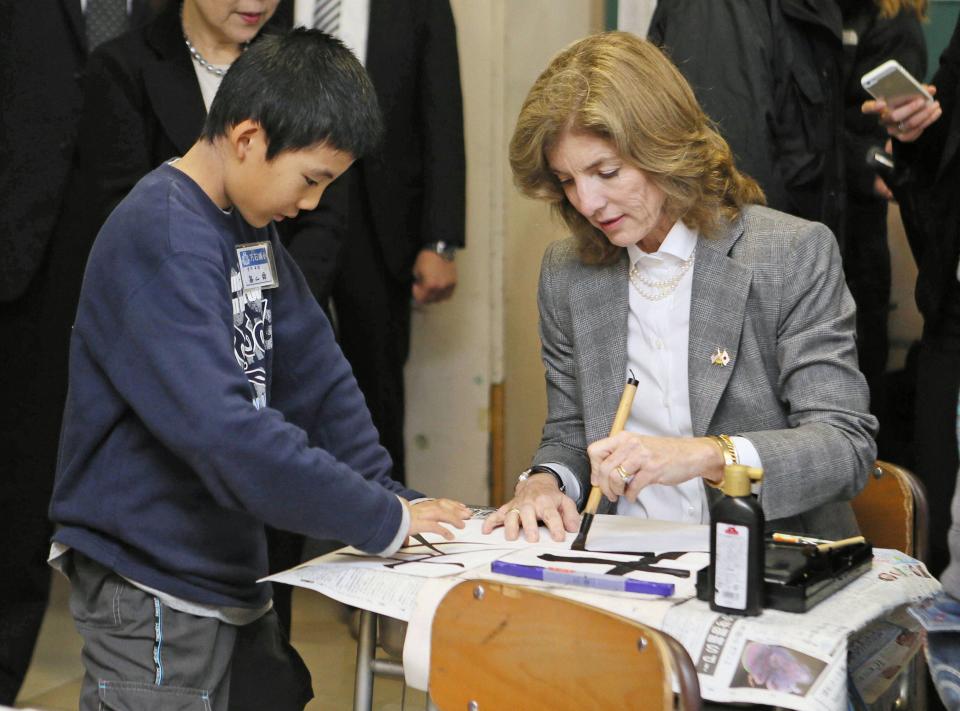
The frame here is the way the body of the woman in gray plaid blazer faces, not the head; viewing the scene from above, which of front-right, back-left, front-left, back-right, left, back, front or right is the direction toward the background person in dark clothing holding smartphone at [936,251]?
back

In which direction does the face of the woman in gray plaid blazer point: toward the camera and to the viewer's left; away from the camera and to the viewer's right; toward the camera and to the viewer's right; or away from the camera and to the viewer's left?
toward the camera and to the viewer's left

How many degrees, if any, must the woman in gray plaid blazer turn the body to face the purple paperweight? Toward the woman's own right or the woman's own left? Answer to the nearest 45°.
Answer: approximately 45° to the woman's own left

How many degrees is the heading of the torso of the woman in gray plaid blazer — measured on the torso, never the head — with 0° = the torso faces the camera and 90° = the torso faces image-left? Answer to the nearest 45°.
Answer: approximately 45°

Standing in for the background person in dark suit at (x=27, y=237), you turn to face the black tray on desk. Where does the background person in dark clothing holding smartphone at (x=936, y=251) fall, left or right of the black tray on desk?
left

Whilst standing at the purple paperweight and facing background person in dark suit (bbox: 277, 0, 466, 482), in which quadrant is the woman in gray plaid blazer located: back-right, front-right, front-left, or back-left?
front-right

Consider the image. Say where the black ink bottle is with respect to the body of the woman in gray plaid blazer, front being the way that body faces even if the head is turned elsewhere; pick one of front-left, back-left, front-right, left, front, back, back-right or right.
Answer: front-left

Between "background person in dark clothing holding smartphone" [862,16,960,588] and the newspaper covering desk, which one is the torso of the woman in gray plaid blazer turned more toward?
the newspaper covering desk

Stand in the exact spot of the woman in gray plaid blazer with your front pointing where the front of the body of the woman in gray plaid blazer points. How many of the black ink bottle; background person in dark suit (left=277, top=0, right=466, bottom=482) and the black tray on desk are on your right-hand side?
1

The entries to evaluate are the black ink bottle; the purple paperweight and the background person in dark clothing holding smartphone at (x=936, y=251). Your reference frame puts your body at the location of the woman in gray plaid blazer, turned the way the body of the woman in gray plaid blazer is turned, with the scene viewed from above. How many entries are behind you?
1

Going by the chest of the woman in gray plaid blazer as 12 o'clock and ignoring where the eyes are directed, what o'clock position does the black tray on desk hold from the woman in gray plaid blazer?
The black tray on desk is roughly at 10 o'clock from the woman in gray plaid blazer.

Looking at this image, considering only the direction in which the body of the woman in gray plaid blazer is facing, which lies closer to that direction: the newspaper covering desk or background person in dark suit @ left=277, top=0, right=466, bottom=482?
the newspaper covering desk
